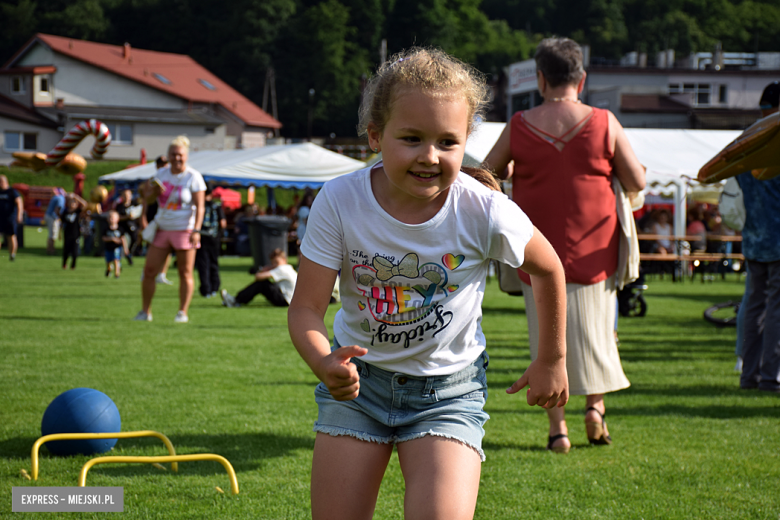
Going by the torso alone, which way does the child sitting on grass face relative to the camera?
to the viewer's left

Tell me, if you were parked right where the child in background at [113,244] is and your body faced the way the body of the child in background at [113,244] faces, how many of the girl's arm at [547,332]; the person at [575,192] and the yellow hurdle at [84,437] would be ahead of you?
3

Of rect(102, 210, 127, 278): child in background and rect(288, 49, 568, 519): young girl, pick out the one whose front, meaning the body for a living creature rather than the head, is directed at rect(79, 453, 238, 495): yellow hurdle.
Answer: the child in background

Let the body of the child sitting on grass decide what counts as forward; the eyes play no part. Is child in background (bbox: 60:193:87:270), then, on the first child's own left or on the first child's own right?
on the first child's own right

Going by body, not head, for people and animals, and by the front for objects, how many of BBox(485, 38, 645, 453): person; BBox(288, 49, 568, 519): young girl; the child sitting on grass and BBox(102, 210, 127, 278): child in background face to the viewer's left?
1

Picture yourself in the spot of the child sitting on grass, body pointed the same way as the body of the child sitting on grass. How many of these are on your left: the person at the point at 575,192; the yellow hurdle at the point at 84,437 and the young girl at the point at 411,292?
3

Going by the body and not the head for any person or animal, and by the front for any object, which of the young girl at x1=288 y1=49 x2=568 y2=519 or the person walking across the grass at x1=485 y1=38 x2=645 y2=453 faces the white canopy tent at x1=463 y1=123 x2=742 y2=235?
the person walking across the grass

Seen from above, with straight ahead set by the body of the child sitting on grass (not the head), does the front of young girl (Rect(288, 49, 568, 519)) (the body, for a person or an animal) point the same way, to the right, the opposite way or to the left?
to the left

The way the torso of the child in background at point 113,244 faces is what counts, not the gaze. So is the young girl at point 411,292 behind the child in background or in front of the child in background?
in front

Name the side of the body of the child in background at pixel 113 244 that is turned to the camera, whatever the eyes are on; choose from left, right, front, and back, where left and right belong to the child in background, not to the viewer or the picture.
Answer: front

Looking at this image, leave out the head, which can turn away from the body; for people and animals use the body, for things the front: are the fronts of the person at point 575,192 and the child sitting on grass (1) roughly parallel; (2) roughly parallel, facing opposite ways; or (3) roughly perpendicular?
roughly perpendicular

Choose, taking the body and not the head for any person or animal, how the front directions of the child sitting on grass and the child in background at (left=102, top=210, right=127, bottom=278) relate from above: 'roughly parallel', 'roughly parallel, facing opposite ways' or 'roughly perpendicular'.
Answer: roughly perpendicular

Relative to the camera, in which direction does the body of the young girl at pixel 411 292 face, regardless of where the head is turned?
toward the camera

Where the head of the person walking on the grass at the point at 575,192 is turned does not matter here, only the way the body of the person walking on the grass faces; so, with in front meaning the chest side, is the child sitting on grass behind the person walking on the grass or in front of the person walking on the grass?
in front

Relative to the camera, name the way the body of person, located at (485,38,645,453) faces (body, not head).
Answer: away from the camera

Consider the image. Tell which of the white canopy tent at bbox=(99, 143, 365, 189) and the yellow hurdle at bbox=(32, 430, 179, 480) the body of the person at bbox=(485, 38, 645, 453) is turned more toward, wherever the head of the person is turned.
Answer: the white canopy tent

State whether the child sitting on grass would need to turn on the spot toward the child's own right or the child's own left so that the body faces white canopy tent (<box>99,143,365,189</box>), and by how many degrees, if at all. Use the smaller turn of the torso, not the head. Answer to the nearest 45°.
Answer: approximately 90° to the child's own right
